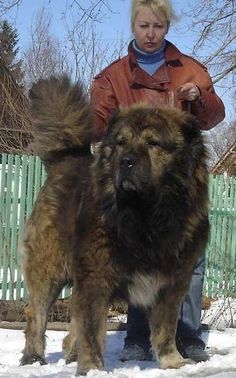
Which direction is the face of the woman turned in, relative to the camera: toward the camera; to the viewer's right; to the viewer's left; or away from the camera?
toward the camera

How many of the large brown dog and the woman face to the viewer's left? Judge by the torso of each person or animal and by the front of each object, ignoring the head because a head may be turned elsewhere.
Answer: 0

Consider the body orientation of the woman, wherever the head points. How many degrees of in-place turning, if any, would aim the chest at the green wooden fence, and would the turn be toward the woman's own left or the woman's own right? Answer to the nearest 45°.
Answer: approximately 135° to the woman's own right

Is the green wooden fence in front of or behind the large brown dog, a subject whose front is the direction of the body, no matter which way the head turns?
behind

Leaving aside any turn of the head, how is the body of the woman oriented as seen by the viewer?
toward the camera

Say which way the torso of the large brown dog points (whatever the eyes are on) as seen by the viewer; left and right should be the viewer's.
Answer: facing the viewer and to the right of the viewer
